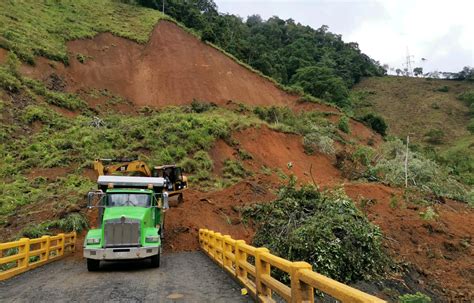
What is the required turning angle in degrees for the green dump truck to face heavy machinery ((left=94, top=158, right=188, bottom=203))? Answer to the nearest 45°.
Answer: approximately 180°

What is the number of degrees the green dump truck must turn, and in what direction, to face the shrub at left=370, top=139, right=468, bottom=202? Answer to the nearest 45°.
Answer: approximately 135° to its left

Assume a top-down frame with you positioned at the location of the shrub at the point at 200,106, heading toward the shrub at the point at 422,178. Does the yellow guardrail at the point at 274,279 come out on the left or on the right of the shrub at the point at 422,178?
right

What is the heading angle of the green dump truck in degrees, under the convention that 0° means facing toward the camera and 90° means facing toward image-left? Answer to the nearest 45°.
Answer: approximately 0°

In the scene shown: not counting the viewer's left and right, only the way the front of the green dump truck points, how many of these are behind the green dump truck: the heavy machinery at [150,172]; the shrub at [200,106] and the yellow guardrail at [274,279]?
2

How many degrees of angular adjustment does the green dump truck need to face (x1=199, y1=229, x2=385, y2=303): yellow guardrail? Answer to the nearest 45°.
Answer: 0° — it already faces it

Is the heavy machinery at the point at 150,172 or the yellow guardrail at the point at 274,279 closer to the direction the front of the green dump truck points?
the yellow guardrail

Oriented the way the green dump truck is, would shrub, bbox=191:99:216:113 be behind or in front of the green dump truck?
behind
